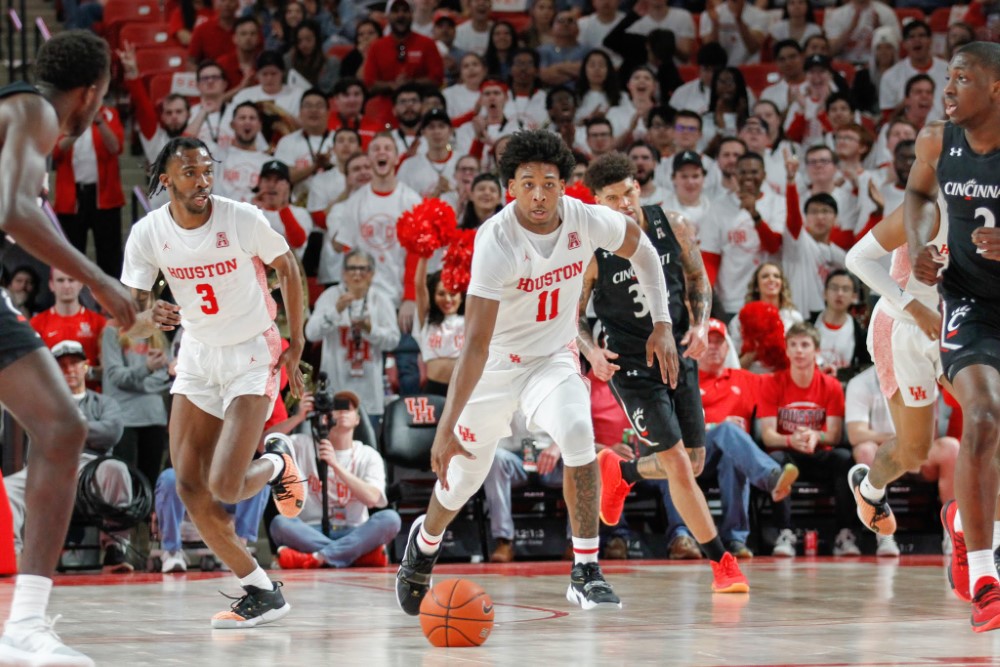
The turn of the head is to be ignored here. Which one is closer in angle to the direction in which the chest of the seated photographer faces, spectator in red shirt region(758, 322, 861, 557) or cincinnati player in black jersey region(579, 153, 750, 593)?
the cincinnati player in black jersey

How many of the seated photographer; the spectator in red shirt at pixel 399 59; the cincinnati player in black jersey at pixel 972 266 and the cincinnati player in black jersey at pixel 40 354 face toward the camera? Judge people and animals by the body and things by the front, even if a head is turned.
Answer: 3

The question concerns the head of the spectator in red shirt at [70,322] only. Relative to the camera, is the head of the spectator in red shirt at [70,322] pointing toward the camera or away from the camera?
toward the camera

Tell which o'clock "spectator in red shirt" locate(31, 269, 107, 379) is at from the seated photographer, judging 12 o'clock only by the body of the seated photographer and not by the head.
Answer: The spectator in red shirt is roughly at 4 o'clock from the seated photographer.

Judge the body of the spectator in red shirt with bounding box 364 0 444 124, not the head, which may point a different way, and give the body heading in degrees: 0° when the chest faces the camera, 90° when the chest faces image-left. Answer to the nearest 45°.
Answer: approximately 0°

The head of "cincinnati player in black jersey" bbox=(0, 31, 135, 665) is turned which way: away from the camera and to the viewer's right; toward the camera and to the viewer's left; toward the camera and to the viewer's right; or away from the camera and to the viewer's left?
away from the camera and to the viewer's right

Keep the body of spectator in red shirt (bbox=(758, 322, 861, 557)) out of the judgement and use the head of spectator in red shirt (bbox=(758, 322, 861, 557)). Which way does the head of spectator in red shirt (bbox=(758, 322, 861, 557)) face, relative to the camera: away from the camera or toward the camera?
toward the camera

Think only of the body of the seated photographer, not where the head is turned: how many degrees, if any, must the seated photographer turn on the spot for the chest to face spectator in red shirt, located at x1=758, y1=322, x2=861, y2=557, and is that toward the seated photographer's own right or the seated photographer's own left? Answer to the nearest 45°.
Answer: approximately 90° to the seated photographer's own left

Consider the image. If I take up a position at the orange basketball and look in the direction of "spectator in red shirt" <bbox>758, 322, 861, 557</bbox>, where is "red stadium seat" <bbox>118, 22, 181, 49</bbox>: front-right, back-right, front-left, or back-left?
front-left

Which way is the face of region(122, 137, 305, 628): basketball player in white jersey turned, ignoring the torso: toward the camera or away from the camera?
toward the camera

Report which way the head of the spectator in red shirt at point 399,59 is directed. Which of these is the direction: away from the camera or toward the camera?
toward the camera

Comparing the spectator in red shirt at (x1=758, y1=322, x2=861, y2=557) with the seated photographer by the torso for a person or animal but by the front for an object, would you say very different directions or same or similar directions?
same or similar directions

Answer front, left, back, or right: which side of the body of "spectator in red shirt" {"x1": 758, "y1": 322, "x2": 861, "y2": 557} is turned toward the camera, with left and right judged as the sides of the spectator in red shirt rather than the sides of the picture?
front

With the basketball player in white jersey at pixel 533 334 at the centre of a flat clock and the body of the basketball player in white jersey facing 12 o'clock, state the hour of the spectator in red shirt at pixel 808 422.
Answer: The spectator in red shirt is roughly at 7 o'clock from the basketball player in white jersey.

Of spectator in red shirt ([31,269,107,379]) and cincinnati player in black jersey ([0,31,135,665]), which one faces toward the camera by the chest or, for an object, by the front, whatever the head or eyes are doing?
the spectator in red shirt

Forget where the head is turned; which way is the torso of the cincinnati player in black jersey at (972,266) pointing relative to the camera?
toward the camera

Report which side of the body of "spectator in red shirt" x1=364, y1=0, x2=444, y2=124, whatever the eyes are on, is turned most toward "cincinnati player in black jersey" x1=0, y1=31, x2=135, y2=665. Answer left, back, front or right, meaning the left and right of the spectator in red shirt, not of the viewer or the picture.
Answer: front

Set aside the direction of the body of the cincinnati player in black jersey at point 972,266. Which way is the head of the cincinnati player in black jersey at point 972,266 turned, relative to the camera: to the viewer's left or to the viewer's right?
to the viewer's left
